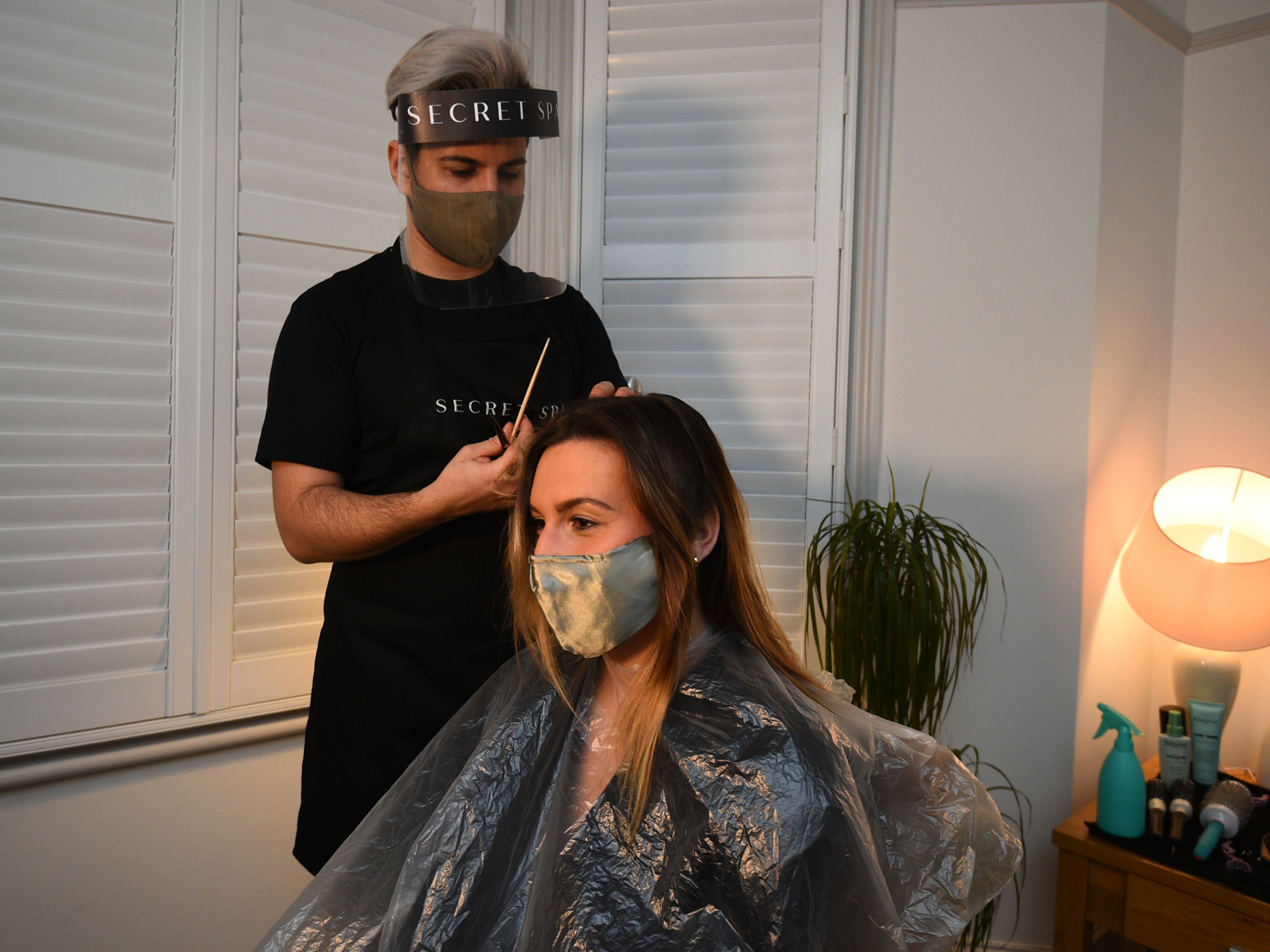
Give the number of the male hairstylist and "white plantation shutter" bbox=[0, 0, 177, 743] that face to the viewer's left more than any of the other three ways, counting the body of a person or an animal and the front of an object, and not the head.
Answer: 0

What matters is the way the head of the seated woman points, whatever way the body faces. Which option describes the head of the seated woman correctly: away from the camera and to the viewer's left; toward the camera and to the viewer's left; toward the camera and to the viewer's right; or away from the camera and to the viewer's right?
toward the camera and to the viewer's left

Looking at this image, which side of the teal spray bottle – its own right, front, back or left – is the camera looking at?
left

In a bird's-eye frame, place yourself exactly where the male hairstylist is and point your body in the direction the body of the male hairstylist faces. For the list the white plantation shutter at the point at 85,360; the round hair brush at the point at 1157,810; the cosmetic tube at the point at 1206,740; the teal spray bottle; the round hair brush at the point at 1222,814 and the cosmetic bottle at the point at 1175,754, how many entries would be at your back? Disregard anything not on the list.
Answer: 1

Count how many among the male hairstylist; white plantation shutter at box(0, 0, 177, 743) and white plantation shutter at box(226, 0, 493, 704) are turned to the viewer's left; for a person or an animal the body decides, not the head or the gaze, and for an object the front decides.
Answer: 0

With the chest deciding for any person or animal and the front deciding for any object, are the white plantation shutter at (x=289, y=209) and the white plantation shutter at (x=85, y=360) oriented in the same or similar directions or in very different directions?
same or similar directions

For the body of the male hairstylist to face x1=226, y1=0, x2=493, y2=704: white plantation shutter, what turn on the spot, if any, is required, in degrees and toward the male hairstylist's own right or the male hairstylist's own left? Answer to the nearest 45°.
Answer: approximately 180°

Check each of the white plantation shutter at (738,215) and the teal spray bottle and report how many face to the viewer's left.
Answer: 1

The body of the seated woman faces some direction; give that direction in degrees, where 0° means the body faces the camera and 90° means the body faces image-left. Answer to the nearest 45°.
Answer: approximately 45°

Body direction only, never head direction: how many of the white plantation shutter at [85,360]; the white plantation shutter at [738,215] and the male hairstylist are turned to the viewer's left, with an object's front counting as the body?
0

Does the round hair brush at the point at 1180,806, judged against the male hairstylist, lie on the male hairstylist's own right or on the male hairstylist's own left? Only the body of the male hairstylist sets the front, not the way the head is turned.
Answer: on the male hairstylist's own left

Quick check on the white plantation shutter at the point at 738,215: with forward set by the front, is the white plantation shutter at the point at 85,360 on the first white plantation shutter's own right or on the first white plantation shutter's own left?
on the first white plantation shutter's own right

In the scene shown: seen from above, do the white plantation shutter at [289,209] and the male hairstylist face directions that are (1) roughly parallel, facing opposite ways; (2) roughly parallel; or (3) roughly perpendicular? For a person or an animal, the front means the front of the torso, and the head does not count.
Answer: roughly parallel

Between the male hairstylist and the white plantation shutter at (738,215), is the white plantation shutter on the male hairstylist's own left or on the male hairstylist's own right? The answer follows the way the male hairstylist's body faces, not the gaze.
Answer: on the male hairstylist's own left

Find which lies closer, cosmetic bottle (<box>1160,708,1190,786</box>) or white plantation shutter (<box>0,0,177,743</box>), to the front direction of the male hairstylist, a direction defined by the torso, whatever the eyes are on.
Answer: the cosmetic bottle

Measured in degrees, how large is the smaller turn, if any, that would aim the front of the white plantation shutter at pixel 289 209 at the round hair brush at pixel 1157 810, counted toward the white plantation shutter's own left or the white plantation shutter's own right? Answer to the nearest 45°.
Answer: approximately 45° to the white plantation shutter's own left

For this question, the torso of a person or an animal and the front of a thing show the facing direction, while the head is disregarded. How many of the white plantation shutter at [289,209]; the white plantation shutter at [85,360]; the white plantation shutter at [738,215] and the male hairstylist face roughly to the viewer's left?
0
